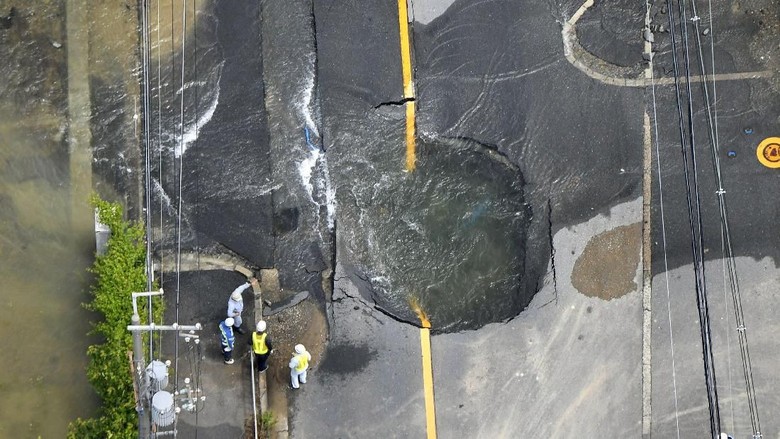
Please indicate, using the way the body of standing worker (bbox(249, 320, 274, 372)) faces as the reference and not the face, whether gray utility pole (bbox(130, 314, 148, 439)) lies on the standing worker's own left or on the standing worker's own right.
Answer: on the standing worker's own left

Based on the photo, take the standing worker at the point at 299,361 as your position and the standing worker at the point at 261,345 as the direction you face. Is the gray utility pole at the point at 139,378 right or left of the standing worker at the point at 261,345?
left

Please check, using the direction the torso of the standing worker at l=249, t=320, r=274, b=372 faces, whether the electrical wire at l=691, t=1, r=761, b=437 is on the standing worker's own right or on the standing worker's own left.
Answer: on the standing worker's own right

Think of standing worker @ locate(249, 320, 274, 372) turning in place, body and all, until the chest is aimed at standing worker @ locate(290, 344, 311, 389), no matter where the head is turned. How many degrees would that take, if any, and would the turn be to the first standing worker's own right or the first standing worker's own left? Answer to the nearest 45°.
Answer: approximately 90° to the first standing worker's own right

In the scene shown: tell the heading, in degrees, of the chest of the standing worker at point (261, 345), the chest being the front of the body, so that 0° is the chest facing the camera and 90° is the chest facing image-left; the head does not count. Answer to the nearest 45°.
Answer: approximately 180°

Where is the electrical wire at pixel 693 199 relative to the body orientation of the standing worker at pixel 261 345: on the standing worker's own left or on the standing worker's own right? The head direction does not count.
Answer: on the standing worker's own right
